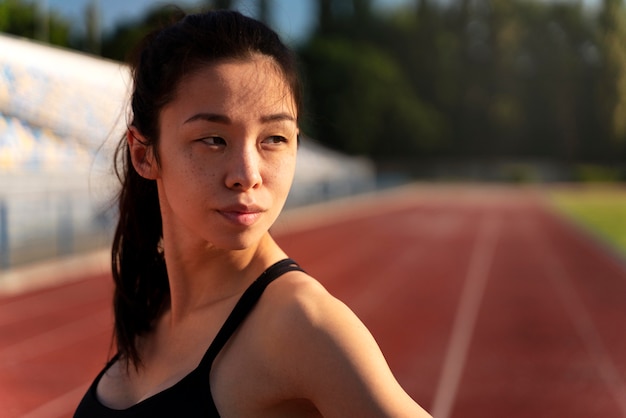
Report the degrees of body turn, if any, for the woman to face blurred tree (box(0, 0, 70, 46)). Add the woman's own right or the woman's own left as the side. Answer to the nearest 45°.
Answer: approximately 90° to the woman's own right

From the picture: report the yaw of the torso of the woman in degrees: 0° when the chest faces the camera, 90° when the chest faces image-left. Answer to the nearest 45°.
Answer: approximately 45°
